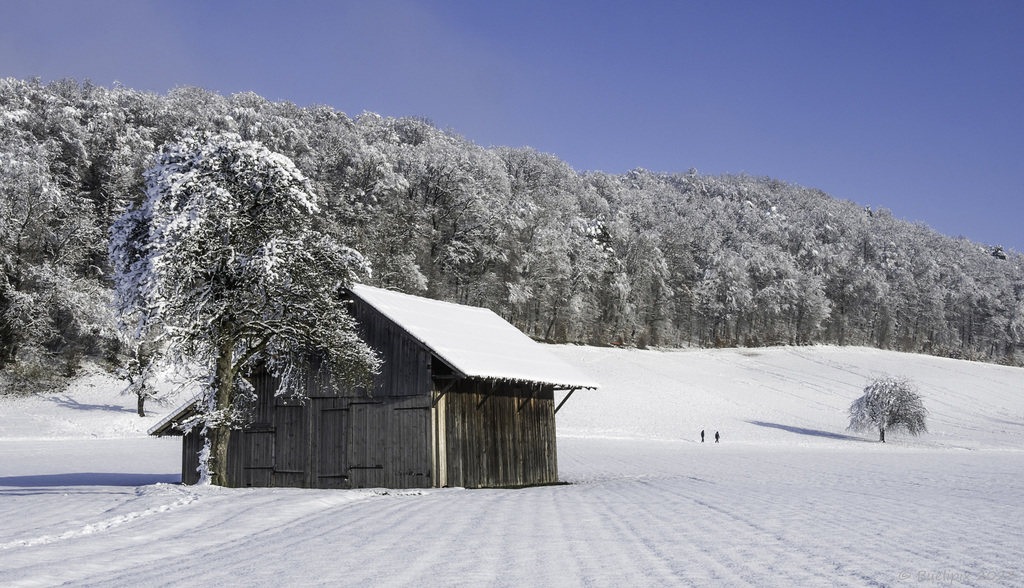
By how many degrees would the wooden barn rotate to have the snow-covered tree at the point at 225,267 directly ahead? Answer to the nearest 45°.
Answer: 0° — it already faces it

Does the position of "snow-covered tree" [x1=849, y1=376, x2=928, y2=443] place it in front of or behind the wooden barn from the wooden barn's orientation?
behind

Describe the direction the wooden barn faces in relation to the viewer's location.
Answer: facing the viewer and to the left of the viewer
